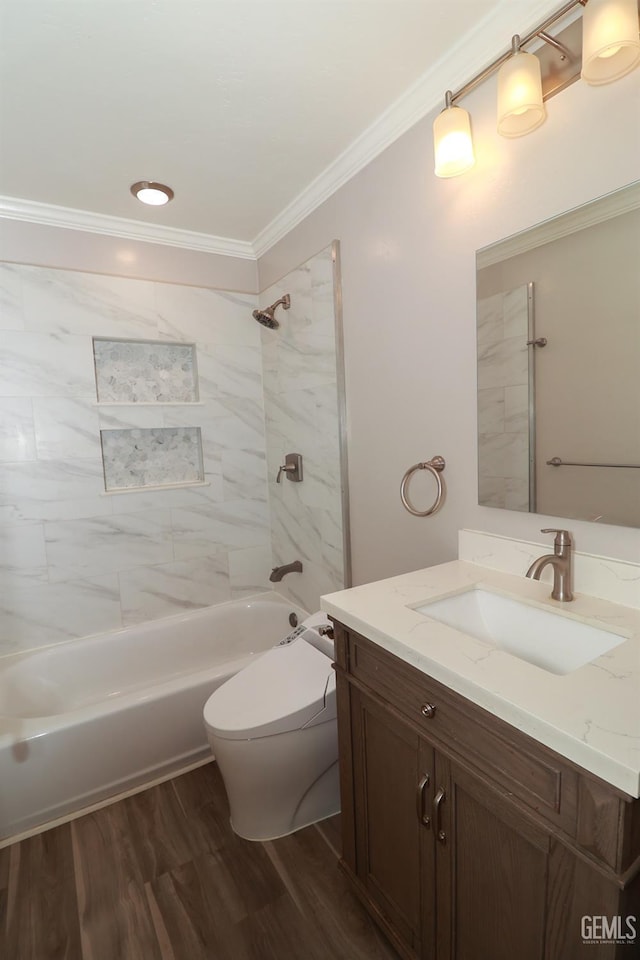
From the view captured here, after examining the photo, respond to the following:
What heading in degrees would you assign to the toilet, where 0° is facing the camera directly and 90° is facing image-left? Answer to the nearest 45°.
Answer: approximately 45°

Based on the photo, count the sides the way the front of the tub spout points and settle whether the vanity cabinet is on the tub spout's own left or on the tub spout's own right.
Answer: on the tub spout's own left

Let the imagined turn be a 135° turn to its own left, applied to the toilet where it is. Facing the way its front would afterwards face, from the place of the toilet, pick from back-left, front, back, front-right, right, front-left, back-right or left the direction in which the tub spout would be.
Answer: left

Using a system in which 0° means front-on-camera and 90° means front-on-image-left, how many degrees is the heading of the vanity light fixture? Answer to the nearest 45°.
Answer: approximately 45°

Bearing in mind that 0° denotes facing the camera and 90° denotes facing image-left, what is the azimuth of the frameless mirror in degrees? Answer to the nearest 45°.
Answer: approximately 45°

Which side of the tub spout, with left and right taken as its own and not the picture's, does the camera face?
left

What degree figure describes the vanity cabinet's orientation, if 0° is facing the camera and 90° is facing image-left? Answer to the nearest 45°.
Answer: approximately 45°

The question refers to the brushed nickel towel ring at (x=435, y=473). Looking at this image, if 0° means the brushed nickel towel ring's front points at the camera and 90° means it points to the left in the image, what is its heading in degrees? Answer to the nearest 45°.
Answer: approximately 45°

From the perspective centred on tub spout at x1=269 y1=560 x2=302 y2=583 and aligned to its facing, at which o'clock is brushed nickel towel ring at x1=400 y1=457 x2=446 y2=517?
The brushed nickel towel ring is roughly at 8 o'clock from the tub spout.

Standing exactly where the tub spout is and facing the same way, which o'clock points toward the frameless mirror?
The frameless mirror is roughly at 8 o'clock from the tub spout.

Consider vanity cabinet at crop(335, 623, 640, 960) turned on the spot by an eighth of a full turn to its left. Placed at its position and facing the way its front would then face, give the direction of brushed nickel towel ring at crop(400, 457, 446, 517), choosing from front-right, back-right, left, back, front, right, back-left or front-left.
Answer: back
